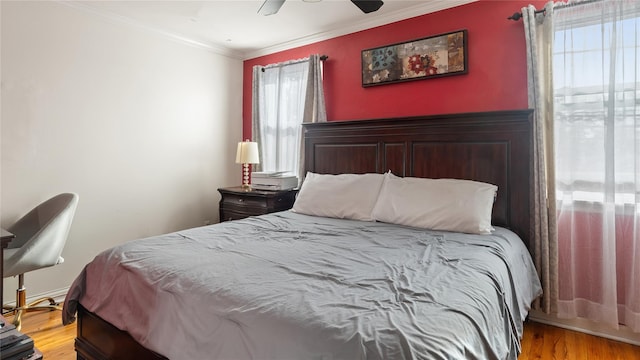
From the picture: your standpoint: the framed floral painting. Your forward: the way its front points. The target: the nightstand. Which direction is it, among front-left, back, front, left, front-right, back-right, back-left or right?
front-right

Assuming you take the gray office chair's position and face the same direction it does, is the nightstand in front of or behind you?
behind

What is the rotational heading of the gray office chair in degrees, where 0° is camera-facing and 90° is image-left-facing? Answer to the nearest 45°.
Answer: approximately 90°

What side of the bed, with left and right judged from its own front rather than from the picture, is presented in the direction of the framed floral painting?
back

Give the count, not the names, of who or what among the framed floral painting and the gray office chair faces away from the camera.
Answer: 0

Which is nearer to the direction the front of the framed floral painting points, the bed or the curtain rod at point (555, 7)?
the bed

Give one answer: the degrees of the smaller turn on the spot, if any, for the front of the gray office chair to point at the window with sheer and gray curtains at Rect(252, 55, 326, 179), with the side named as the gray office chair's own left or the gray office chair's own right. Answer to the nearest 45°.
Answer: approximately 180°

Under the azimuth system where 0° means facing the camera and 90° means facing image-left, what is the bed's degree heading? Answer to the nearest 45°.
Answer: approximately 45°
